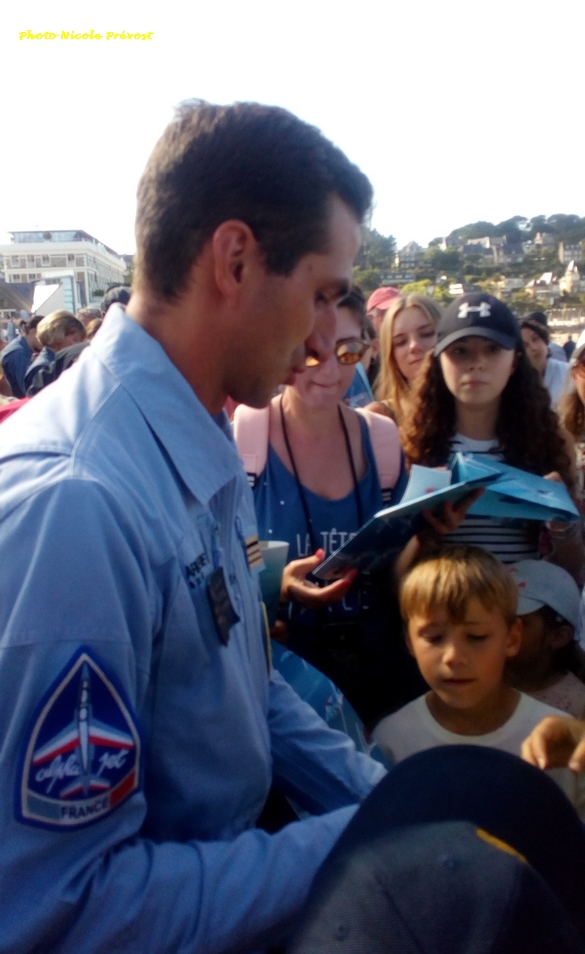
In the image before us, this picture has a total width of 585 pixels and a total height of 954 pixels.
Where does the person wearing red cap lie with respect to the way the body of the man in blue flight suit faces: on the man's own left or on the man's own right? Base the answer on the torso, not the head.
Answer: on the man's own left

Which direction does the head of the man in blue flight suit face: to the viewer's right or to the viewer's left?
to the viewer's right

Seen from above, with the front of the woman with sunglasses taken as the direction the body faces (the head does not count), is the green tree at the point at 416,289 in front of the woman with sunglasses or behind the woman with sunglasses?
behind

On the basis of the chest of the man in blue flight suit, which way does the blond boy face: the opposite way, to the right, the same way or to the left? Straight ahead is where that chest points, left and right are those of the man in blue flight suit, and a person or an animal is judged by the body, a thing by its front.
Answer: to the right

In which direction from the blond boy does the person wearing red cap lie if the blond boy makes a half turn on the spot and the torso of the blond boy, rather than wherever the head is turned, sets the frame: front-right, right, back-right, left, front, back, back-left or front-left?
front

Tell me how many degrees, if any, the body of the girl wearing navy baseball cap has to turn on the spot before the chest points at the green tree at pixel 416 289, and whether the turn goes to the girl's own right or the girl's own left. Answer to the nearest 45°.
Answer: approximately 180°

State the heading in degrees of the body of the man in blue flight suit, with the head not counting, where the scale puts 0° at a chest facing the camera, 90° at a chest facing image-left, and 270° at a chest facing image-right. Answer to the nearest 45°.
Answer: approximately 270°

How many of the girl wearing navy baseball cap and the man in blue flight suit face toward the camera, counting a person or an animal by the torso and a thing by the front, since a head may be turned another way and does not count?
1

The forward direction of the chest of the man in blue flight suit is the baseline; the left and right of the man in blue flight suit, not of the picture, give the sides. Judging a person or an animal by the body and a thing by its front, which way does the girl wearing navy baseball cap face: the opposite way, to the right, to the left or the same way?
to the right
